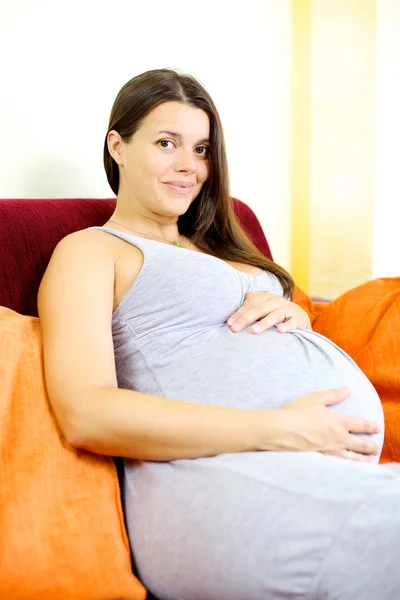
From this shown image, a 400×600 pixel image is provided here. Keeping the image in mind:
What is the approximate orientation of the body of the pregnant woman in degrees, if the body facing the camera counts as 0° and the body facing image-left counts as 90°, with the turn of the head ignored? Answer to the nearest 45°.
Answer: approximately 315°
